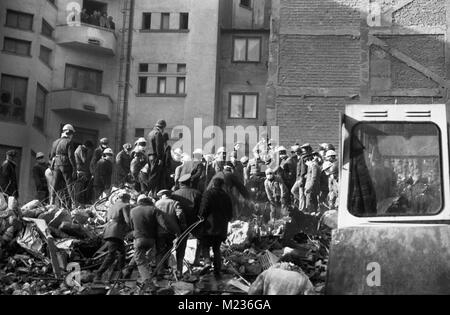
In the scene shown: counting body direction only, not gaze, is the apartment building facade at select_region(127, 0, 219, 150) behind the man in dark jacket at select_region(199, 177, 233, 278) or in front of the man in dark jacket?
in front

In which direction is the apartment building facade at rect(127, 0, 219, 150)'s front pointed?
toward the camera

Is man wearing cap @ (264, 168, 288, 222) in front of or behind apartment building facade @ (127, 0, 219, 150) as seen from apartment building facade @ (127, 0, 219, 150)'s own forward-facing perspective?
in front

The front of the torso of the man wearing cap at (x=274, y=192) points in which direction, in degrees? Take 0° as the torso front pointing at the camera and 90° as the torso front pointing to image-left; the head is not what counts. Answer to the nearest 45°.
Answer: approximately 45°

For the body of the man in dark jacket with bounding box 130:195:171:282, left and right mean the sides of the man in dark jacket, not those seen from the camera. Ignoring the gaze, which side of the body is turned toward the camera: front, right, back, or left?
back

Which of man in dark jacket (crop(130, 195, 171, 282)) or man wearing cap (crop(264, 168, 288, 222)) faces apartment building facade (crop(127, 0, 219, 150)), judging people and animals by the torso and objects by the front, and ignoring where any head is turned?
the man in dark jacket

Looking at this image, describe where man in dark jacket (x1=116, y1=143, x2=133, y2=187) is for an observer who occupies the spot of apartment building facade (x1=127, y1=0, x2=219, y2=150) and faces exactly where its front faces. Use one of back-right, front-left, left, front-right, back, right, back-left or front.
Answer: front

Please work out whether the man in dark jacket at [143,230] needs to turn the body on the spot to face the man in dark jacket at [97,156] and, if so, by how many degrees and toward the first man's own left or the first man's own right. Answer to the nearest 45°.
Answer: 0° — they already face them

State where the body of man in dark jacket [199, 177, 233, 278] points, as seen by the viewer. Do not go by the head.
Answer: away from the camera

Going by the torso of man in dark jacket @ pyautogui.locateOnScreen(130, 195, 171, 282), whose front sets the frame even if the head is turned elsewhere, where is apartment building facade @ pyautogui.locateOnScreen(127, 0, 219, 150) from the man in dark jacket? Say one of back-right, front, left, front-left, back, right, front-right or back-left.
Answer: front

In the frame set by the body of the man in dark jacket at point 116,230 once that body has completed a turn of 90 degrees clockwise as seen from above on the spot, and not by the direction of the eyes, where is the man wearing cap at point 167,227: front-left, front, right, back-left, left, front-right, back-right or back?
front-left
